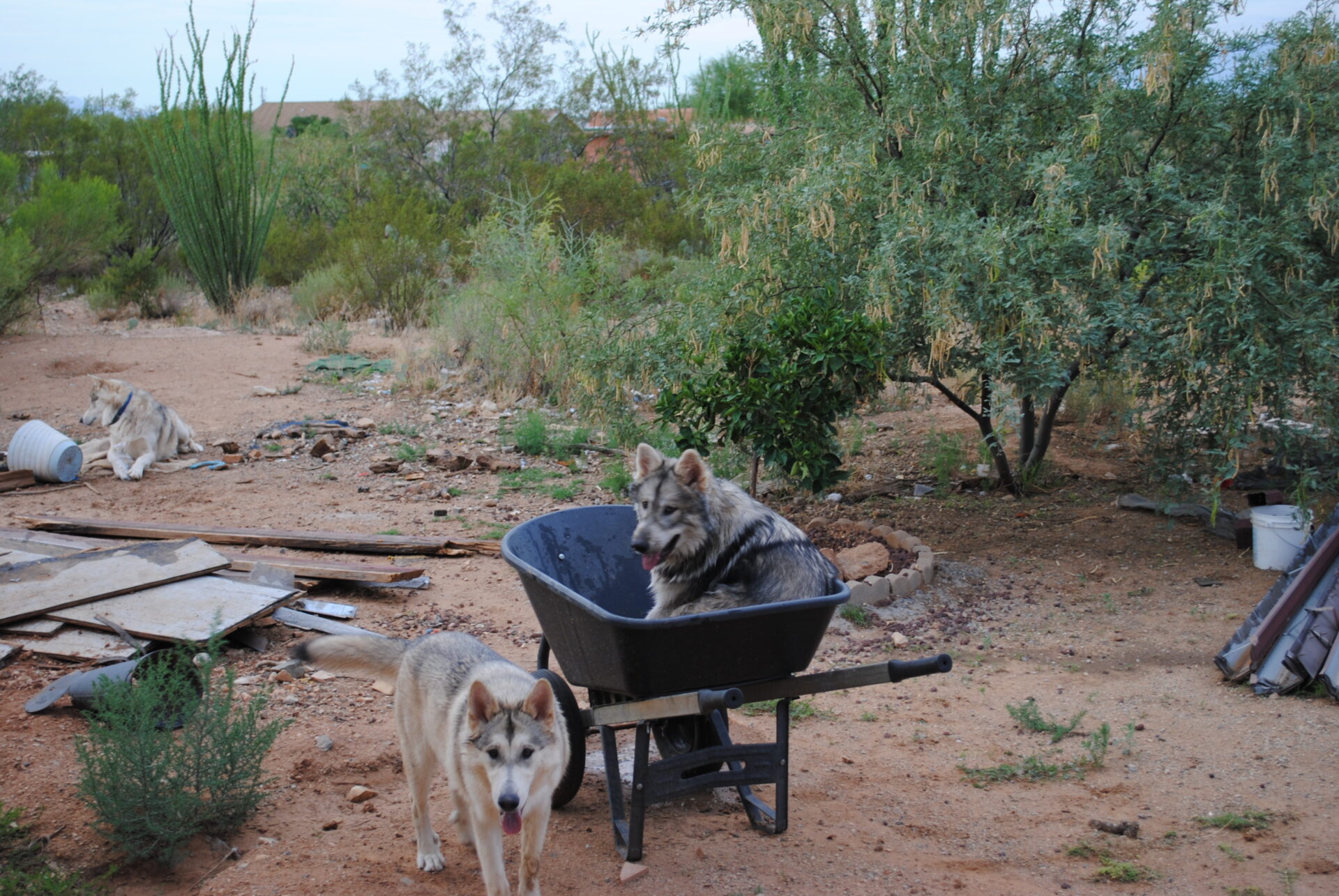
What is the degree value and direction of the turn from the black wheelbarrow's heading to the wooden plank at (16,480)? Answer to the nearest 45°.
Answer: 0° — it already faces it

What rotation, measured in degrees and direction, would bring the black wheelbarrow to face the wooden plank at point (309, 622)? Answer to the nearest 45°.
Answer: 0° — it already faces it

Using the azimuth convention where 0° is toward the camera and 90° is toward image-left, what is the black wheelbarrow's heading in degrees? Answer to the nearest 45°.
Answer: approximately 135°

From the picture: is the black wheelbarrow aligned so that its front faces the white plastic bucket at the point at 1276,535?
no

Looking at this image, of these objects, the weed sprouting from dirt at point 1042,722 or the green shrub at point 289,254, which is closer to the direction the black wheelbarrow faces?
the green shrub

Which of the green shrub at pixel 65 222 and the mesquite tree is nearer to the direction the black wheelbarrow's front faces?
the green shrub

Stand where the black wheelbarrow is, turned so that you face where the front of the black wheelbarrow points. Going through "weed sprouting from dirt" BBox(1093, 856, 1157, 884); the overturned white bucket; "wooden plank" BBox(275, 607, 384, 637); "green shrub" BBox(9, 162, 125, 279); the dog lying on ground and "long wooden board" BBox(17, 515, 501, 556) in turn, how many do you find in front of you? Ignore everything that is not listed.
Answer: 5

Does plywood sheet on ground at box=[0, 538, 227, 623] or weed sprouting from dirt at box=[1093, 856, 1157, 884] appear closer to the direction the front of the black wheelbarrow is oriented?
the plywood sheet on ground

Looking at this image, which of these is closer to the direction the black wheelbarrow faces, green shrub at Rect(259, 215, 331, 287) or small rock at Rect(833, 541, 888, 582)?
the green shrub

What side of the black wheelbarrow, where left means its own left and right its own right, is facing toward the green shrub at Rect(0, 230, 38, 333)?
front

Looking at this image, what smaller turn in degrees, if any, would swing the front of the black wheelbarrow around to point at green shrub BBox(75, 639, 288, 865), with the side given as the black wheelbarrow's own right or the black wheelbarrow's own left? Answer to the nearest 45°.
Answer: approximately 45° to the black wheelbarrow's own left
